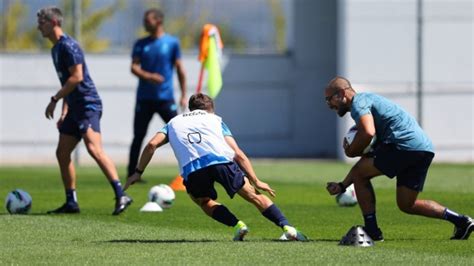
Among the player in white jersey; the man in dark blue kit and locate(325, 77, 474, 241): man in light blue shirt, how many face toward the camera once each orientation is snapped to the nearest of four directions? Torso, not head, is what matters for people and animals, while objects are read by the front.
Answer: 0

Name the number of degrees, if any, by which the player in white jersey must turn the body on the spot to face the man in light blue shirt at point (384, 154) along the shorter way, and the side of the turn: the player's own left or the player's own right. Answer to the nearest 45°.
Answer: approximately 90° to the player's own right

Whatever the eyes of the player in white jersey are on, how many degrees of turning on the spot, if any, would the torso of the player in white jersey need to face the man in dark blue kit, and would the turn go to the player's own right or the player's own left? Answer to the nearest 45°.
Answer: approximately 45° to the player's own left

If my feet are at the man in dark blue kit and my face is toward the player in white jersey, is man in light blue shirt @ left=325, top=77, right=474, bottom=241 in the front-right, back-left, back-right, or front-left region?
front-left

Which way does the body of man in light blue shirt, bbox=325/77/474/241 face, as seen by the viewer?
to the viewer's left

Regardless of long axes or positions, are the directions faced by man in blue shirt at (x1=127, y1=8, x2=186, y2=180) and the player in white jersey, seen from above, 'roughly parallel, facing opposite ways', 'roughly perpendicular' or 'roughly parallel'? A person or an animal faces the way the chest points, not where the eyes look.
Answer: roughly parallel, facing opposite ways

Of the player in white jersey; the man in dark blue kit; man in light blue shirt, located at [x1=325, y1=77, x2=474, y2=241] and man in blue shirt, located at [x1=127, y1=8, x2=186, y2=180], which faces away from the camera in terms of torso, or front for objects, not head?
the player in white jersey

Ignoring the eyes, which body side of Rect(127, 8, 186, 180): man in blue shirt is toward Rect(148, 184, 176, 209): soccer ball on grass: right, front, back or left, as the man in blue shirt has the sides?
front

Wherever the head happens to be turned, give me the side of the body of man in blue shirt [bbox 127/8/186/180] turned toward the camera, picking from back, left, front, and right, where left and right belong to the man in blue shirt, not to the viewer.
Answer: front

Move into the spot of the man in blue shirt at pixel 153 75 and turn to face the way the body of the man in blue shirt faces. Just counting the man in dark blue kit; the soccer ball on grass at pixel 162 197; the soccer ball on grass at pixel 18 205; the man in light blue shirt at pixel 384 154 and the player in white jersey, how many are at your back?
0

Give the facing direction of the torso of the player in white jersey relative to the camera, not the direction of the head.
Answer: away from the camera

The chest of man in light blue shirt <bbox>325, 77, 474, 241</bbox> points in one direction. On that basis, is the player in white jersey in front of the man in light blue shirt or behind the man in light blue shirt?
in front

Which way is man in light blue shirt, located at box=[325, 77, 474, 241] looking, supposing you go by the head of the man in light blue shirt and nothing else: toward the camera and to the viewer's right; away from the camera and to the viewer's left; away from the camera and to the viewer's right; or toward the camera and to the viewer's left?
toward the camera and to the viewer's left
